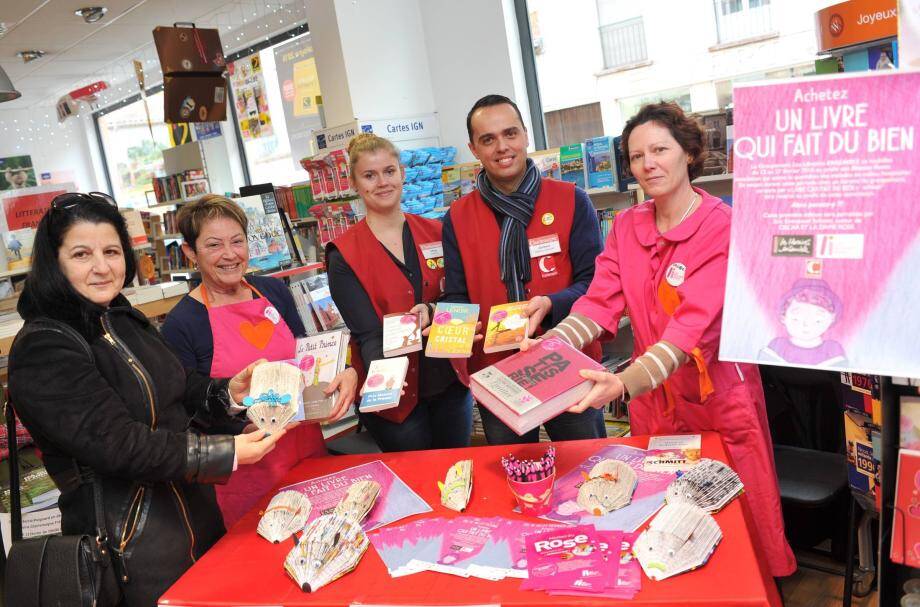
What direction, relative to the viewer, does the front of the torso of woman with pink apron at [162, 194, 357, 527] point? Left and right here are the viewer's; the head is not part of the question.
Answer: facing the viewer and to the right of the viewer

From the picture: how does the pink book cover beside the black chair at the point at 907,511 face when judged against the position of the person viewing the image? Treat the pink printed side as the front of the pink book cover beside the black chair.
facing the viewer

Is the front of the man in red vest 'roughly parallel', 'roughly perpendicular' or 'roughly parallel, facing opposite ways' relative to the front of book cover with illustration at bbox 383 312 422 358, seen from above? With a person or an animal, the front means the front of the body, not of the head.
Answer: roughly parallel

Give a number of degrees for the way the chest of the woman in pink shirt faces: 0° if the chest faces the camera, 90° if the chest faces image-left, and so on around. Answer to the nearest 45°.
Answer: approximately 45°

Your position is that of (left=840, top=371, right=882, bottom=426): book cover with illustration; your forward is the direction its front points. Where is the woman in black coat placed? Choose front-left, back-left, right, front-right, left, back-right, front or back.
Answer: front

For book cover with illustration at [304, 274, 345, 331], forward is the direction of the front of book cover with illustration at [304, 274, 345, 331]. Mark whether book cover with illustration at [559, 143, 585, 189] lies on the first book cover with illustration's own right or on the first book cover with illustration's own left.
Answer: on the first book cover with illustration's own left

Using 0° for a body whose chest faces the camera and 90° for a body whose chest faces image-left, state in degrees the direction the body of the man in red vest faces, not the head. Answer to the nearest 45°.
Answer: approximately 0°

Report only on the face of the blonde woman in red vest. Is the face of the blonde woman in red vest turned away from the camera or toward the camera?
toward the camera

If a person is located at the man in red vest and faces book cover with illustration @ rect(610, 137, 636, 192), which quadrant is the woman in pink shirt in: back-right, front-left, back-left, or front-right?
back-right

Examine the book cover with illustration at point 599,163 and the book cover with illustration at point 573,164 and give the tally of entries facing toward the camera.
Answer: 2

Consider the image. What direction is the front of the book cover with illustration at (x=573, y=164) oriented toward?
toward the camera

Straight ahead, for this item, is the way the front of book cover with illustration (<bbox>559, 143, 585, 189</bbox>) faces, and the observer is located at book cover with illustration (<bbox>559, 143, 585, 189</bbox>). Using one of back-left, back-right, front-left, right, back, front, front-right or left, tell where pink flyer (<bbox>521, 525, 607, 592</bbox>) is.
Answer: front

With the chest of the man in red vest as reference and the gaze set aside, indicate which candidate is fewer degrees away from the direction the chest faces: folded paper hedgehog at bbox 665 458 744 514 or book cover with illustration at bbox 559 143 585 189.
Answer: the folded paper hedgehog

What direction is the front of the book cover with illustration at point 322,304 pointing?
toward the camera
